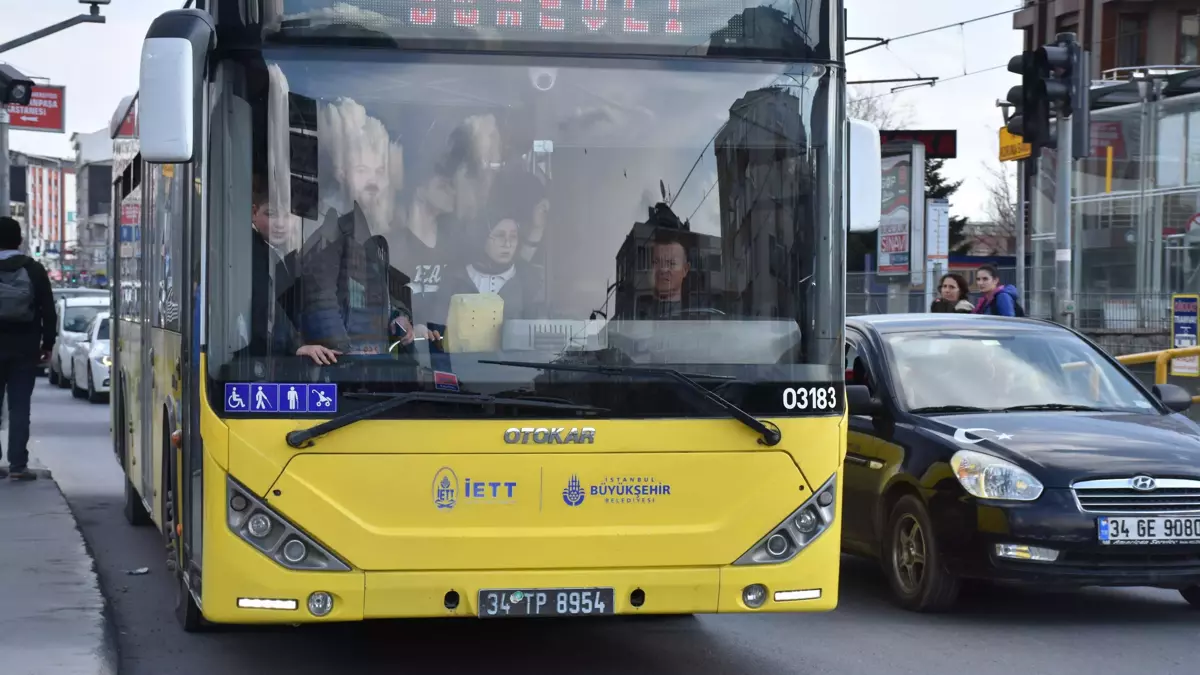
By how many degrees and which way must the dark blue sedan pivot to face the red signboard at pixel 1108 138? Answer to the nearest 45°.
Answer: approximately 135° to its left

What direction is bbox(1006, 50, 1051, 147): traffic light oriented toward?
to the viewer's left

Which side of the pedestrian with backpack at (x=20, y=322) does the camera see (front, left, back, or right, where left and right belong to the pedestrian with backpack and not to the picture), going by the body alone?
back

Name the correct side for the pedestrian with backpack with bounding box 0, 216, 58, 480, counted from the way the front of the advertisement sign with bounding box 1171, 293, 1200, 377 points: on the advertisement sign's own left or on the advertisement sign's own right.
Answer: on the advertisement sign's own right

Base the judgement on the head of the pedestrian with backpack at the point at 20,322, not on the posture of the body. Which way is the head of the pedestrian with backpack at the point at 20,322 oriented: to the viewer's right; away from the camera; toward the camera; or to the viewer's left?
away from the camera

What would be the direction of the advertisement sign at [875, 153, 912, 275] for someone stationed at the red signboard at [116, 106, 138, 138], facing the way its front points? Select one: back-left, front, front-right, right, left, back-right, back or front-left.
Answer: front-left
